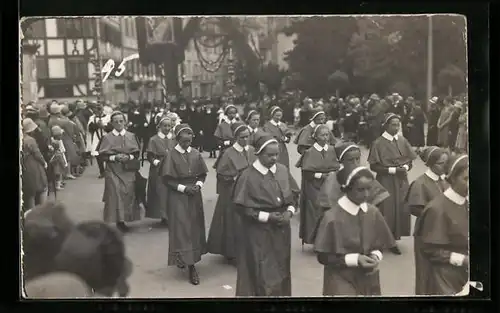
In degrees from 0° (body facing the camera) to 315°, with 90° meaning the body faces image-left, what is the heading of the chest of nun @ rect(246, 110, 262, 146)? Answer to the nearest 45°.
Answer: approximately 315°
